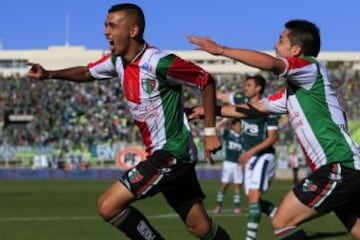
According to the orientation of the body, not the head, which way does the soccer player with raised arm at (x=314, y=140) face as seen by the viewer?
to the viewer's left

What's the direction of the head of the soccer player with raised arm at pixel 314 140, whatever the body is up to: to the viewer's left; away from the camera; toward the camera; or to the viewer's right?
to the viewer's left

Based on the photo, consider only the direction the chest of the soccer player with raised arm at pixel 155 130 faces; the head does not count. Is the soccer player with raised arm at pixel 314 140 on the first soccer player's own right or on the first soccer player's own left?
on the first soccer player's own left

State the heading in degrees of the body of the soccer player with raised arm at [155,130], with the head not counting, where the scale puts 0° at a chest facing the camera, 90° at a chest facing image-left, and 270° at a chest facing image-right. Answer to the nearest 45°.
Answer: approximately 45°

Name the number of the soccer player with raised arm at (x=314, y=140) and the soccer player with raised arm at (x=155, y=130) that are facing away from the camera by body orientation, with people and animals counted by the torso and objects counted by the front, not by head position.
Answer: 0

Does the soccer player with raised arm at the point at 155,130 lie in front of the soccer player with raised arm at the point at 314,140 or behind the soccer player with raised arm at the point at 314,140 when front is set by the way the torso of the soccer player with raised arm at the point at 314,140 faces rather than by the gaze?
in front
